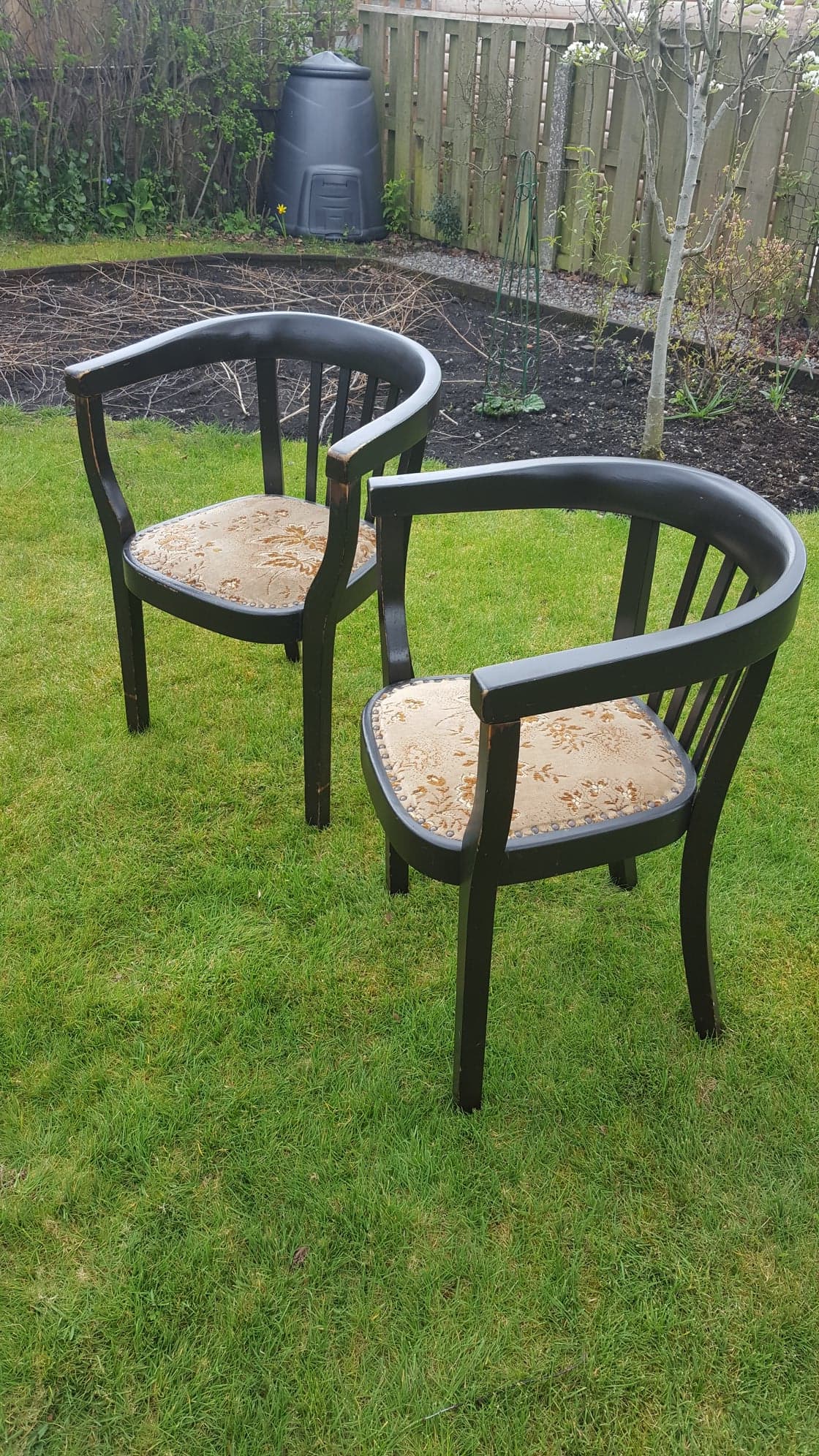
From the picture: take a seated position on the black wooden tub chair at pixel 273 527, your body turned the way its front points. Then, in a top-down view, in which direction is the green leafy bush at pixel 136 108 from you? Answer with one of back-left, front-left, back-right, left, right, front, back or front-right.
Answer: back-right

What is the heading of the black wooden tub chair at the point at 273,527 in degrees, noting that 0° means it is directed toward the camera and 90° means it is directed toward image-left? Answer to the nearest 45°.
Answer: approximately 45°

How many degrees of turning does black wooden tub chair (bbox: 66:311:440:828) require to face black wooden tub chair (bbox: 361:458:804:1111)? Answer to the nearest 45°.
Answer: approximately 90° to its left

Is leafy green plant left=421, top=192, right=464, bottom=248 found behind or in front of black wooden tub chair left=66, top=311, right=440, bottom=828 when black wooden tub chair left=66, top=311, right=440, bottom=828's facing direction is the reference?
behind

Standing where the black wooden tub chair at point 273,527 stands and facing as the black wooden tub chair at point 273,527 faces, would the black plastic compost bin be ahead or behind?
behind

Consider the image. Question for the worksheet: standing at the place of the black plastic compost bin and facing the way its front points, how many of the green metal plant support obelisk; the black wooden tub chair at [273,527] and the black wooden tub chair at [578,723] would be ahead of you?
3

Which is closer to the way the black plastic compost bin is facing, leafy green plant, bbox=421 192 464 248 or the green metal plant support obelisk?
the green metal plant support obelisk

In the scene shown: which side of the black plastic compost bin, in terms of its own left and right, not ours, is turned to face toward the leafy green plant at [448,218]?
left

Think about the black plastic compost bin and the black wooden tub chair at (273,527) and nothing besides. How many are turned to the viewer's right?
0

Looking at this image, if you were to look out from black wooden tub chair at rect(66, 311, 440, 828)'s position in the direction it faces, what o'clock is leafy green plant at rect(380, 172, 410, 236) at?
The leafy green plant is roughly at 5 o'clock from the black wooden tub chair.
